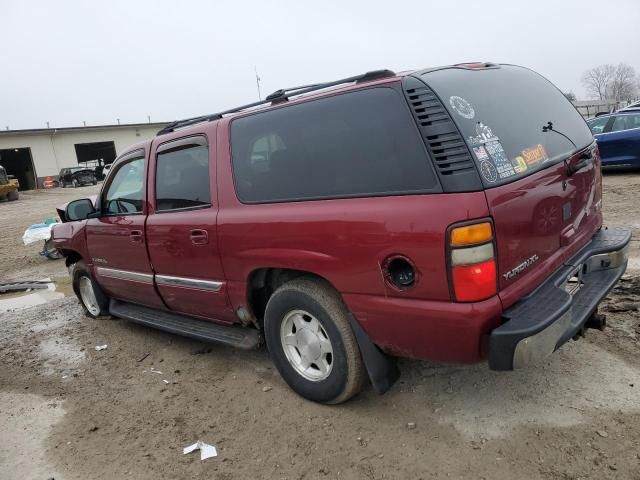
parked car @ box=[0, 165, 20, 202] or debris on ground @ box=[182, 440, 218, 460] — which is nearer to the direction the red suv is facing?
the parked car

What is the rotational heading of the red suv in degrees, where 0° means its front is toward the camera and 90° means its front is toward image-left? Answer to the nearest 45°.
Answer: approximately 135°

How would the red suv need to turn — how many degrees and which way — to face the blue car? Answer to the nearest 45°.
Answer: approximately 90° to its right

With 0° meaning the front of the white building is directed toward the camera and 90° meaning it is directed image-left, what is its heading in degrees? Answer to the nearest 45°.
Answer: approximately 0°

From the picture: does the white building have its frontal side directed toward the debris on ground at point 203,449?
yes

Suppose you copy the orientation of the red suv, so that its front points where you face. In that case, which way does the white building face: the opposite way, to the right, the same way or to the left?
the opposite way

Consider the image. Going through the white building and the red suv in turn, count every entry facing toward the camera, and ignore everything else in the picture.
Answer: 1
